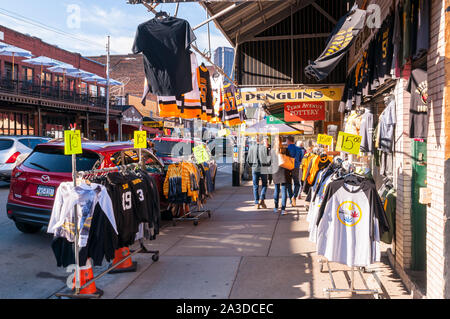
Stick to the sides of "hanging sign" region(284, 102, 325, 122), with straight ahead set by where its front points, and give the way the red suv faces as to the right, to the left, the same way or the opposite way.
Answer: the opposite way

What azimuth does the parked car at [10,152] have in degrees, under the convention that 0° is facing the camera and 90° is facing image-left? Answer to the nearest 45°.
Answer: approximately 225°

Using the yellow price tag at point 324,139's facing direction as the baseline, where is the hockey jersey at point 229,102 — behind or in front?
behind

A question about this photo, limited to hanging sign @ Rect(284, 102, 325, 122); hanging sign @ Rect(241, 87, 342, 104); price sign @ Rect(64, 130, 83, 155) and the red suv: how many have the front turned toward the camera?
3

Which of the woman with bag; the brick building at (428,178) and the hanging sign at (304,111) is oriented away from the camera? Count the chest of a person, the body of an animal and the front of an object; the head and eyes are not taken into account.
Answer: the woman with bag

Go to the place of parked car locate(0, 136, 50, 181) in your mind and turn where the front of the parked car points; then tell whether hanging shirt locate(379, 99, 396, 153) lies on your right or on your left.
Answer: on your right

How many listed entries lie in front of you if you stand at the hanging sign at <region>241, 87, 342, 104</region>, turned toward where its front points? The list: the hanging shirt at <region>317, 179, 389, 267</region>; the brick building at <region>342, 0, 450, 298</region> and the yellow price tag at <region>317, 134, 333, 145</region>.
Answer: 3
